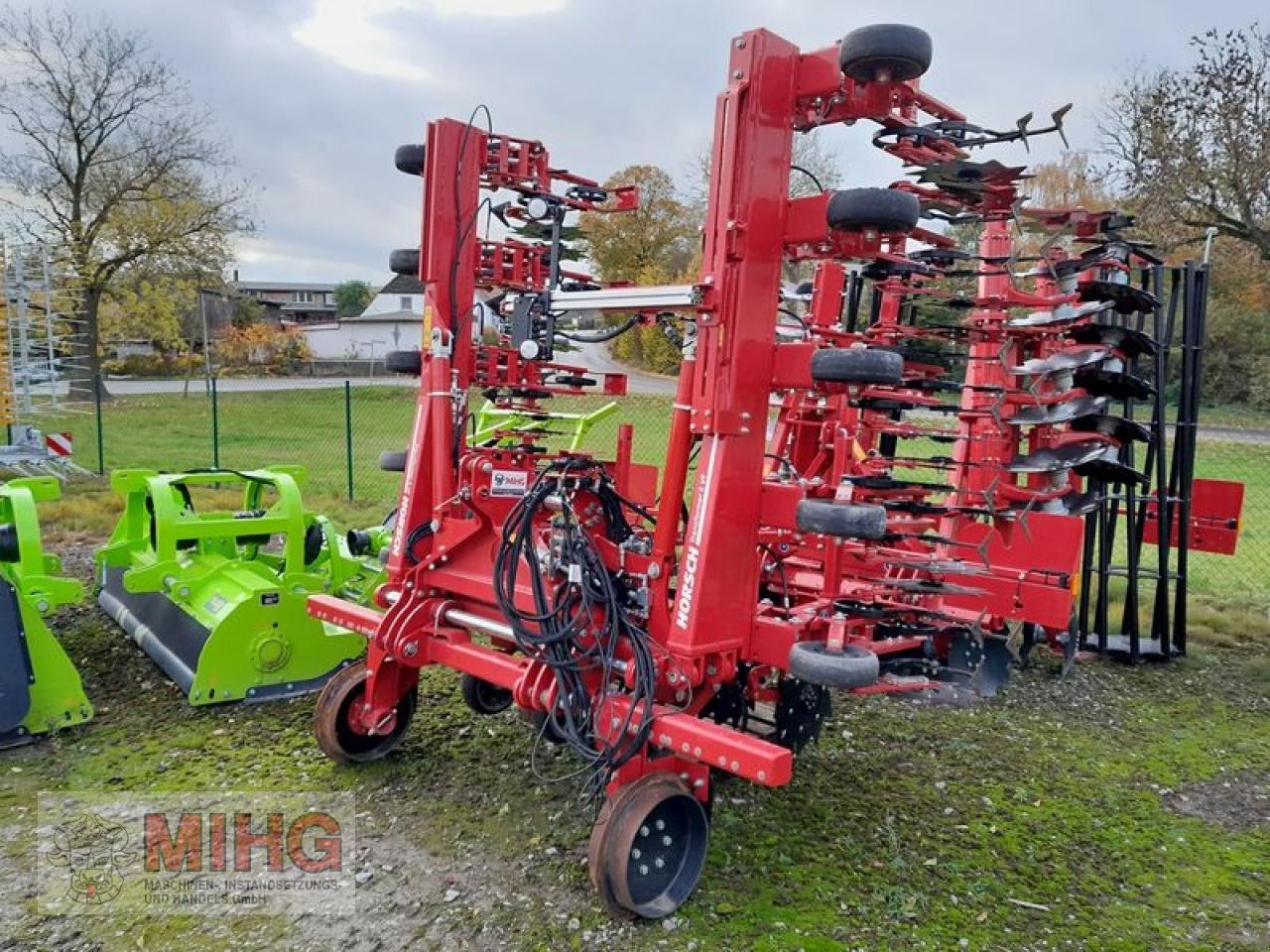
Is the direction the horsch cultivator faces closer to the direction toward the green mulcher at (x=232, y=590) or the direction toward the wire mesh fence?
the green mulcher

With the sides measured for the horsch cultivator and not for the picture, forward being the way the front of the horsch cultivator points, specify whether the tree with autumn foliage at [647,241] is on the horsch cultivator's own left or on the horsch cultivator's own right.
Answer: on the horsch cultivator's own right

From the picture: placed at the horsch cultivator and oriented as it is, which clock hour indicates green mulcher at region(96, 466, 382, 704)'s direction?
The green mulcher is roughly at 2 o'clock from the horsch cultivator.

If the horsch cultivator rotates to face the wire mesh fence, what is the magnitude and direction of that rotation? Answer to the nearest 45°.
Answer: approximately 90° to its right

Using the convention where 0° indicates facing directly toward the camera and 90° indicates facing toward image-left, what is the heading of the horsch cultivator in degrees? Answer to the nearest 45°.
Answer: approximately 45°

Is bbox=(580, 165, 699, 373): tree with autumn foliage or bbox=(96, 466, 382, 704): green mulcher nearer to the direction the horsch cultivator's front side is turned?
the green mulcher
